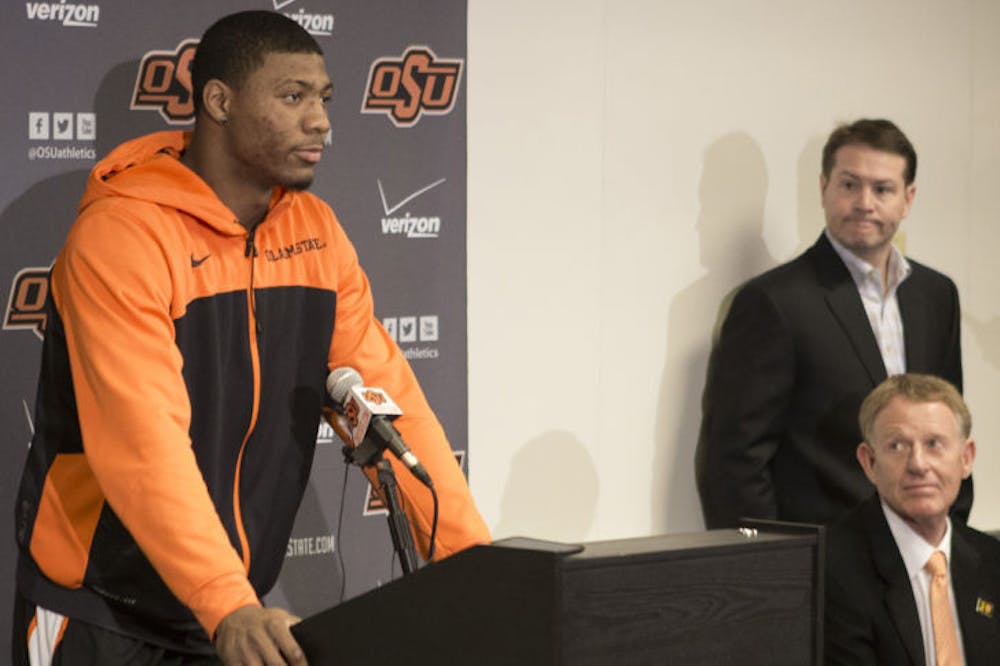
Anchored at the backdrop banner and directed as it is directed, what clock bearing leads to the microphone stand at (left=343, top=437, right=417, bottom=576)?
The microphone stand is roughly at 12 o'clock from the backdrop banner.

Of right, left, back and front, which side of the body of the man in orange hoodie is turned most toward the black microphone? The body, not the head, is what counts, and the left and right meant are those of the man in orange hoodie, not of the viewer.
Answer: front

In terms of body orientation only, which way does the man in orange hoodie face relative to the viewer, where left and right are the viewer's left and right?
facing the viewer and to the right of the viewer

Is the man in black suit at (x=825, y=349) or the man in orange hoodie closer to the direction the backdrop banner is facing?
the man in orange hoodie

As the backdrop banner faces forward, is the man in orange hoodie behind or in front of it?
in front

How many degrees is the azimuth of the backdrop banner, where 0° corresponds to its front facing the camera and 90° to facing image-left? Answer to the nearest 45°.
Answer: approximately 0°

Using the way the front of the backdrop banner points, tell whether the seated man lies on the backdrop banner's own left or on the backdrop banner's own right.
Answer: on the backdrop banner's own left

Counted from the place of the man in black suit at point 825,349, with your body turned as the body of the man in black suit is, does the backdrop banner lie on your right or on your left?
on your right

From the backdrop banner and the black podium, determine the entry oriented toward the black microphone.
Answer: the backdrop banner

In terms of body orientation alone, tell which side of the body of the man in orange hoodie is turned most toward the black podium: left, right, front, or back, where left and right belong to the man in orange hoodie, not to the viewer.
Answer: front

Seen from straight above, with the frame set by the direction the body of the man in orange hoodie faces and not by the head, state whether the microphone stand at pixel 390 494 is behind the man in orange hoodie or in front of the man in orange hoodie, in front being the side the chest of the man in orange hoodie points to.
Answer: in front
